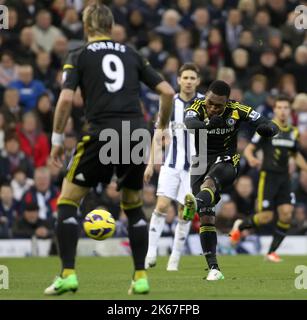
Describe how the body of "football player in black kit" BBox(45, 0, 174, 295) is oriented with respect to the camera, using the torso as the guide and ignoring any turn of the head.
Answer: away from the camera

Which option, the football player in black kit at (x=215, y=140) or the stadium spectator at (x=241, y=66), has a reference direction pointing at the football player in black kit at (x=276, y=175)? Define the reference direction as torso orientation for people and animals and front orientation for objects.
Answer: the stadium spectator

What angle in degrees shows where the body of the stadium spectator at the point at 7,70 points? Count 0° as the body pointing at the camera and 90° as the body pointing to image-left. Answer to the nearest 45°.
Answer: approximately 0°

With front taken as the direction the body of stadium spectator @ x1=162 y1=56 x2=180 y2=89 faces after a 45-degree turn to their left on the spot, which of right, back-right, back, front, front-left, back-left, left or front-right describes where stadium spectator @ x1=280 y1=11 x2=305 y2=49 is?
left

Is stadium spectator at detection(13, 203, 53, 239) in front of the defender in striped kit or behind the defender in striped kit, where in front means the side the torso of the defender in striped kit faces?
behind

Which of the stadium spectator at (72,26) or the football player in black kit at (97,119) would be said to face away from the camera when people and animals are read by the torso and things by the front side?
the football player in black kit

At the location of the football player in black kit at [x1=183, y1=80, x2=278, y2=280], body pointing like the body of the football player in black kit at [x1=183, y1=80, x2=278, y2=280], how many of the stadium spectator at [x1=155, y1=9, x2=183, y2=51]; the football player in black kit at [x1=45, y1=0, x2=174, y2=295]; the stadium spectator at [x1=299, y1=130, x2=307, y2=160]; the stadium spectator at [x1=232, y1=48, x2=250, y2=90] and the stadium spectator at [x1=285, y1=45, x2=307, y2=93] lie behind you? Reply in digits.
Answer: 4

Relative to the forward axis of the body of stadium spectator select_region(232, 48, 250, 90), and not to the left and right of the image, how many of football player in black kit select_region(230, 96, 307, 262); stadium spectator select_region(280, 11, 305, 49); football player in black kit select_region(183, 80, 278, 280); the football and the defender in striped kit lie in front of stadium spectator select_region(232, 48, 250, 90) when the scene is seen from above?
4

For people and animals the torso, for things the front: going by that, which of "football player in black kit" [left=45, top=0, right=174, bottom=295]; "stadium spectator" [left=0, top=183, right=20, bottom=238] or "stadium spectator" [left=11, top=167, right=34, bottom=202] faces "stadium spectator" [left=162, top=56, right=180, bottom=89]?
the football player in black kit

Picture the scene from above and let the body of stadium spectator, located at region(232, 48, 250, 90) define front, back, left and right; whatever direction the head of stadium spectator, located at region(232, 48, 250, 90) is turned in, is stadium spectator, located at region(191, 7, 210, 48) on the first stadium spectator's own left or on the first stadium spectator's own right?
on the first stadium spectator's own right
